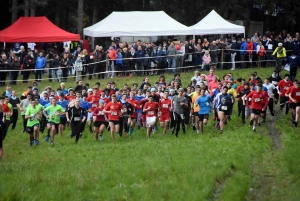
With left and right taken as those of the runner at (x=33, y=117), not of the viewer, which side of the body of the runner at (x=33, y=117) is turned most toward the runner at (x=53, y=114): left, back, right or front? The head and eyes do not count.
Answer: left

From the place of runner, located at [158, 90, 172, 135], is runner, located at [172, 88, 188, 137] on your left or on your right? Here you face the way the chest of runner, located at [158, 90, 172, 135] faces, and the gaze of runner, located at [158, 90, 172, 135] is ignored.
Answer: on your left

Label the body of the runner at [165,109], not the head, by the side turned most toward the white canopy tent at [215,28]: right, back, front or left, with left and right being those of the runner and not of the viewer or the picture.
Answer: back

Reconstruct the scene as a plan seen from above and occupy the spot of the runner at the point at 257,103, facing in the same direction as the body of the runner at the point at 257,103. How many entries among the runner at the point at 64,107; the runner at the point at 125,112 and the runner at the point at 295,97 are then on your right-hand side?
2

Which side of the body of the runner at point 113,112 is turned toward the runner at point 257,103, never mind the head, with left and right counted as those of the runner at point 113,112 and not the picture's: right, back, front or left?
left

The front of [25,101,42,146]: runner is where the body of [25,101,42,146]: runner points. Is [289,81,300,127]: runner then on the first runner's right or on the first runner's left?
on the first runner's left

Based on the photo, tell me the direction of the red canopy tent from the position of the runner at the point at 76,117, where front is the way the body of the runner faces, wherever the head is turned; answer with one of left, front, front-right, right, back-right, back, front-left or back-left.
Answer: back

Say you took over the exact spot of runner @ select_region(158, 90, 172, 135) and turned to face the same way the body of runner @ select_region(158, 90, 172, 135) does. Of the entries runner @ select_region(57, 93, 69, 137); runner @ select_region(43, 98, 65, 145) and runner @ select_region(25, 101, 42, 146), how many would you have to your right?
3

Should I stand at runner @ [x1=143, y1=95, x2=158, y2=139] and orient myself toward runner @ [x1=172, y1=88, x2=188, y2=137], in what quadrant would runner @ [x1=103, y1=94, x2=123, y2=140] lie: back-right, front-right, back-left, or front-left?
back-right

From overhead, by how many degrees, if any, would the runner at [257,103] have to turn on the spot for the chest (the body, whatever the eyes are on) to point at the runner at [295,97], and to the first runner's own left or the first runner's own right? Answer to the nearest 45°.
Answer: approximately 135° to the first runner's own left

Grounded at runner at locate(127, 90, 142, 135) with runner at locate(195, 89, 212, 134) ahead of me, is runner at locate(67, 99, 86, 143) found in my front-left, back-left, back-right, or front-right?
back-right
